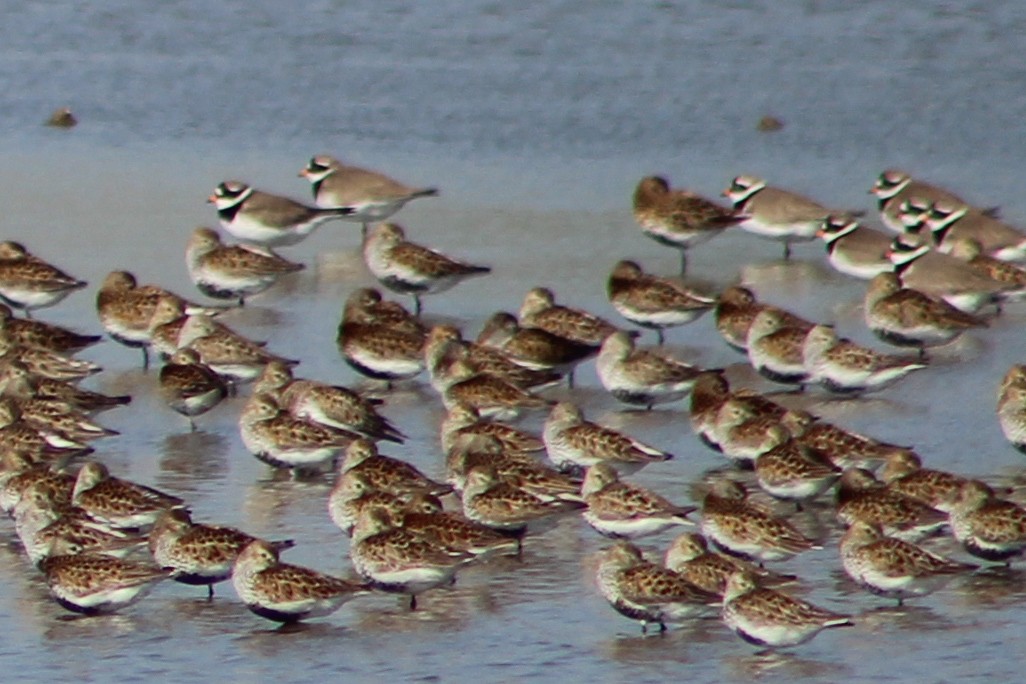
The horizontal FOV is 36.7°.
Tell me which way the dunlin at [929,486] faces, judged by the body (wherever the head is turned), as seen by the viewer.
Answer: to the viewer's left

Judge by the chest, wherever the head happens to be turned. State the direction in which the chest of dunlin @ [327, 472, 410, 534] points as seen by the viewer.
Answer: to the viewer's left

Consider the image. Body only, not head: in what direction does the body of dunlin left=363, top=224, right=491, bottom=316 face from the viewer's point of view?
to the viewer's left

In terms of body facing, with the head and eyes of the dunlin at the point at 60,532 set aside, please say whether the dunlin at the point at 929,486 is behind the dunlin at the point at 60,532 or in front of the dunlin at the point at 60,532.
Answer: behind

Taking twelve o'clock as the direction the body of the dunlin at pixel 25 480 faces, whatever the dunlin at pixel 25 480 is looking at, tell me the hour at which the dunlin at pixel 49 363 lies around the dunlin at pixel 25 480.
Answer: the dunlin at pixel 49 363 is roughly at 3 o'clock from the dunlin at pixel 25 480.

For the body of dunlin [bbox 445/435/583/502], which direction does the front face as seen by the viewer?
to the viewer's left

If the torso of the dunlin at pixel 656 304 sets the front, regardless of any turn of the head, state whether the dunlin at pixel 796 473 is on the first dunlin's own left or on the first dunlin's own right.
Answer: on the first dunlin's own left

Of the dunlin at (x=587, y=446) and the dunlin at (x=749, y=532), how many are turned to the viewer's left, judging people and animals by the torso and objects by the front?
2

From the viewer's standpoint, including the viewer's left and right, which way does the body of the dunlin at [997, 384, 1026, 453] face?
facing to the left of the viewer

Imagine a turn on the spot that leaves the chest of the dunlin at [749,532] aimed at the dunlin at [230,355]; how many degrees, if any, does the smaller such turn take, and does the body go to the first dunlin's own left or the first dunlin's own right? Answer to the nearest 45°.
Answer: approximately 45° to the first dunlin's own right

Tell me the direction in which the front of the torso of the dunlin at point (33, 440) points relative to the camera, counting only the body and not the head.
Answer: to the viewer's left
